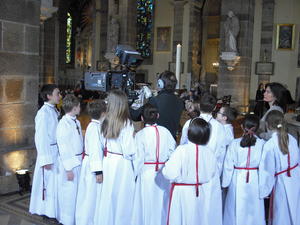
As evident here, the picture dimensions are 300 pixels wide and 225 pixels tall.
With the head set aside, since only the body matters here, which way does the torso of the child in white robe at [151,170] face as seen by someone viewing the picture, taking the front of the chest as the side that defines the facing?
away from the camera

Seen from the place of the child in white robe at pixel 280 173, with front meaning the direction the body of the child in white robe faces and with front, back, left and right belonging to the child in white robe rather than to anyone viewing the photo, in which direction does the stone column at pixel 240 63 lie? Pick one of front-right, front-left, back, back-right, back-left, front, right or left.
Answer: front-right

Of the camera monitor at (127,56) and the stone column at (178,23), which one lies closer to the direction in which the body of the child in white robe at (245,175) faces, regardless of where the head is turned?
the stone column

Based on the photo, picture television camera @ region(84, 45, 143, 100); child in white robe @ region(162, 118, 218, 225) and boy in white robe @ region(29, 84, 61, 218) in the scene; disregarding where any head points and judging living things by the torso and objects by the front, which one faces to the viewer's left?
the television camera

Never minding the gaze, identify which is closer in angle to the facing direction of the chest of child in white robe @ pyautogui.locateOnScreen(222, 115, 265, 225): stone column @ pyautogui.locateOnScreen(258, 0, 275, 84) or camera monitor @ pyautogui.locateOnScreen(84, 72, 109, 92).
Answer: the stone column

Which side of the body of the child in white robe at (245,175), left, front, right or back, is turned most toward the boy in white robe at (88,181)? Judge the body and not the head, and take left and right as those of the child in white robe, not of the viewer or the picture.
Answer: left

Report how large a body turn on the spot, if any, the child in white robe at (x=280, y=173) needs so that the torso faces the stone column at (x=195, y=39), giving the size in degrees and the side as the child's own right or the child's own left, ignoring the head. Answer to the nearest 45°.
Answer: approximately 45° to the child's own right

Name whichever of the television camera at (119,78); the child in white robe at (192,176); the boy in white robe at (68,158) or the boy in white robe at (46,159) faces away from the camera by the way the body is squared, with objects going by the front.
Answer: the child in white robe

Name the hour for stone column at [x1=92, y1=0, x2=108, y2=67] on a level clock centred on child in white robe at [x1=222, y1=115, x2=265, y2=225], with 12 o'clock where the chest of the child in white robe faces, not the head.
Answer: The stone column is roughly at 11 o'clock from the child in white robe.

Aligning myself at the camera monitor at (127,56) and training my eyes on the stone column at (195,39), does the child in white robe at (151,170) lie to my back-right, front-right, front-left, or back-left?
back-right

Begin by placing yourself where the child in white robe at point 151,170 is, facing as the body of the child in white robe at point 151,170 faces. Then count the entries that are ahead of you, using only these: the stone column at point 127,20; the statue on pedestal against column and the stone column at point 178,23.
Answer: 3
